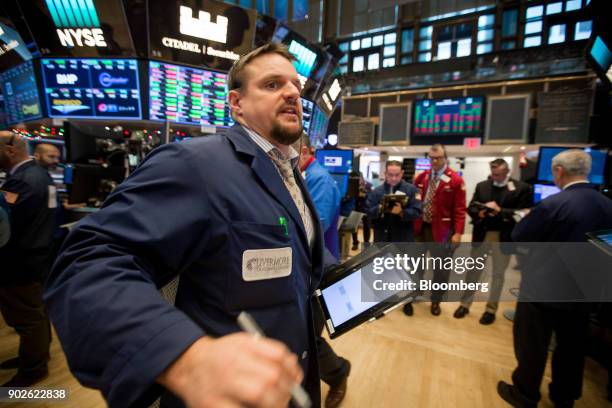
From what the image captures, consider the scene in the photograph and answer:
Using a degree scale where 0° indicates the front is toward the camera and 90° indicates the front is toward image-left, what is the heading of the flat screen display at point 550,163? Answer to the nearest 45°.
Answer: approximately 0°

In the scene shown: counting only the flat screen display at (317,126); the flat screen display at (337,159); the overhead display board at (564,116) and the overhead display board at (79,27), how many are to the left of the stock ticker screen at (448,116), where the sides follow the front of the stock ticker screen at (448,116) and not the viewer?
1

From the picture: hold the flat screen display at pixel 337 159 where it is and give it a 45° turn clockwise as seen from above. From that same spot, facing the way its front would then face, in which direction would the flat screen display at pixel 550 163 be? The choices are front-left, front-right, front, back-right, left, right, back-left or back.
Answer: left

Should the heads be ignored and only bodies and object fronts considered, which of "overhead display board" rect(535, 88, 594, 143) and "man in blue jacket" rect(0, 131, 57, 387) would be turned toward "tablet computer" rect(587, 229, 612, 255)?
the overhead display board

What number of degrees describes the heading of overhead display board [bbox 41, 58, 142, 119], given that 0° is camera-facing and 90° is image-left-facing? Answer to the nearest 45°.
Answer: approximately 0°

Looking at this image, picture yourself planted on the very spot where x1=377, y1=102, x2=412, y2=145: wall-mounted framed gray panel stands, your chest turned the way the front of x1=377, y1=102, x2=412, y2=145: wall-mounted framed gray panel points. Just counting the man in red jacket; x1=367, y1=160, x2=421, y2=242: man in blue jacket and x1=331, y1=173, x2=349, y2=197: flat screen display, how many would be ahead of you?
3

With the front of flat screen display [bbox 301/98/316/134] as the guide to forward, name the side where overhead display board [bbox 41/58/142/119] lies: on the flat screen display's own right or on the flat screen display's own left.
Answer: on the flat screen display's own right

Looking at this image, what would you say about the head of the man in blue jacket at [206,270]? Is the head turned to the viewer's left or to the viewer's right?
to the viewer's right

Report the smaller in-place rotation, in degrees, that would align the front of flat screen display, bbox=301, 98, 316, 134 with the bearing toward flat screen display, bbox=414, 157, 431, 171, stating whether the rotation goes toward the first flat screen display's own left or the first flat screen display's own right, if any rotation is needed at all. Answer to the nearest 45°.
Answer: approximately 90° to the first flat screen display's own left
